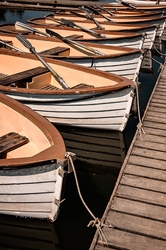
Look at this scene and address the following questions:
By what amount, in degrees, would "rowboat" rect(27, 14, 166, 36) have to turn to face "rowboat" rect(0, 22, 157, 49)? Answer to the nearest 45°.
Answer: approximately 90° to its right

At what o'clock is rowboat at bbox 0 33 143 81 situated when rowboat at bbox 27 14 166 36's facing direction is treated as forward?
rowboat at bbox 0 33 143 81 is roughly at 3 o'clock from rowboat at bbox 27 14 166 36.

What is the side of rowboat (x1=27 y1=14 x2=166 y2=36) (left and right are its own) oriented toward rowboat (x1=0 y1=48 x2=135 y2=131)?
right

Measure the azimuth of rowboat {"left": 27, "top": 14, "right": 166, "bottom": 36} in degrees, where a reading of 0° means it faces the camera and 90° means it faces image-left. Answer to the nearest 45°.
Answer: approximately 270°
